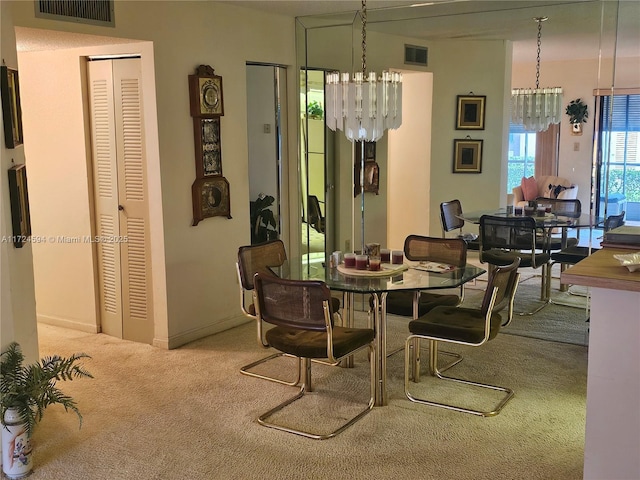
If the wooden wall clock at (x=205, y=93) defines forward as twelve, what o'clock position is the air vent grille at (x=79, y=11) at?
The air vent grille is roughly at 3 o'clock from the wooden wall clock.

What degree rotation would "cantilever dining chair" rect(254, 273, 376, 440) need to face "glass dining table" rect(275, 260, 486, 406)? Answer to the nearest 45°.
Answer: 0° — it already faces it

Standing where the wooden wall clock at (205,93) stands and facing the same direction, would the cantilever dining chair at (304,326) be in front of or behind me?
in front

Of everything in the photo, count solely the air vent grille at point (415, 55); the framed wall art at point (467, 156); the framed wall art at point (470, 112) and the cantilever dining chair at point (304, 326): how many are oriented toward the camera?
3

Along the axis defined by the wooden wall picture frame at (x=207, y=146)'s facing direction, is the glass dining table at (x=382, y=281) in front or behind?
in front

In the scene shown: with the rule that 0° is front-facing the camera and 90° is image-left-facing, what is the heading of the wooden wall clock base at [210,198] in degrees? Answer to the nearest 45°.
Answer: approximately 315°
